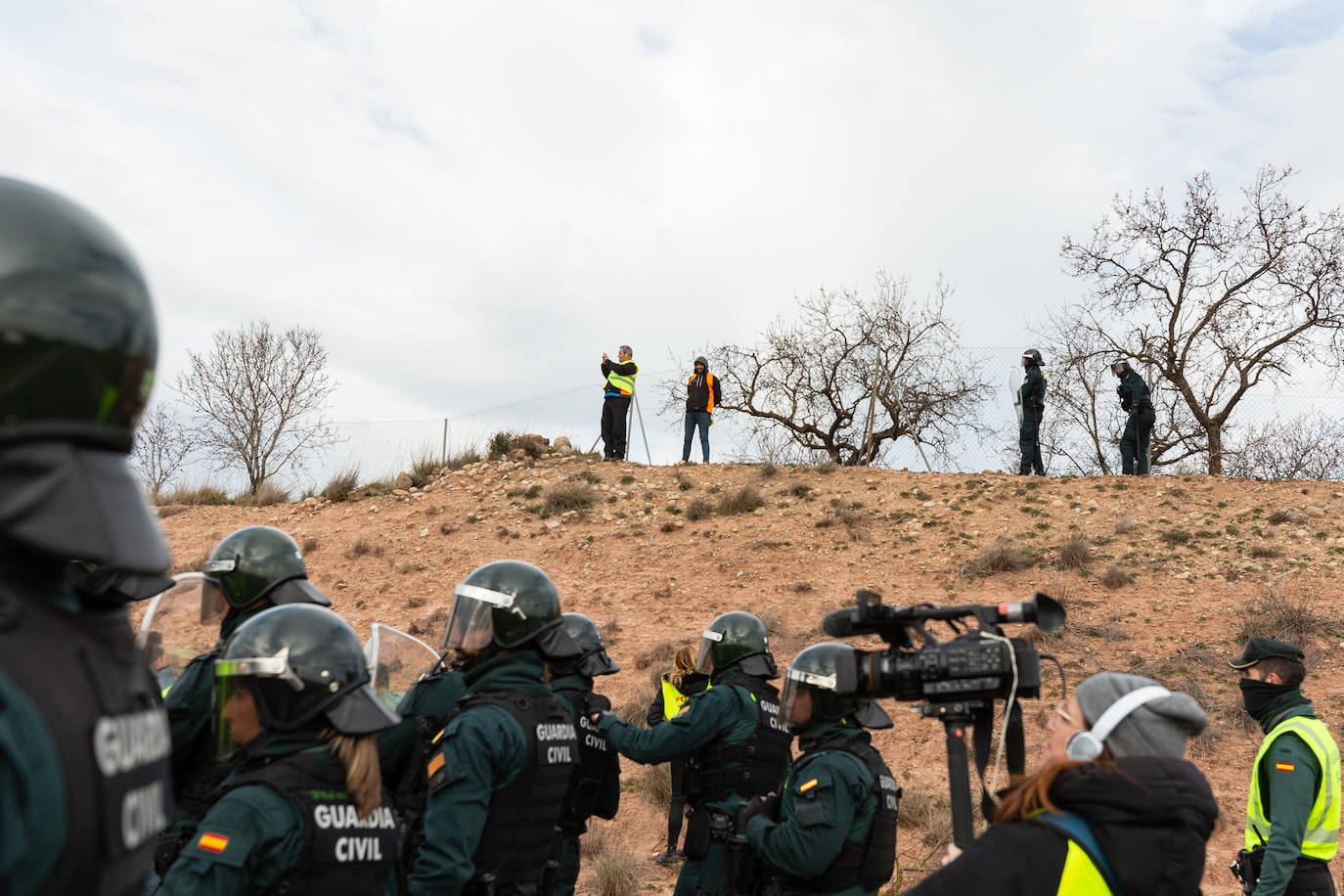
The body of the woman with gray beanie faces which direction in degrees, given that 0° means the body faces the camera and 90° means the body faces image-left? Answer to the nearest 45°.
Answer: approximately 90°

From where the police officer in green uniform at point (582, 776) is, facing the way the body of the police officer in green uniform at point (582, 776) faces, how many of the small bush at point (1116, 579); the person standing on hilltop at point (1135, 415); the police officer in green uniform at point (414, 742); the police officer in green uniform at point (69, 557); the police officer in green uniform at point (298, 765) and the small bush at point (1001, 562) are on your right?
3

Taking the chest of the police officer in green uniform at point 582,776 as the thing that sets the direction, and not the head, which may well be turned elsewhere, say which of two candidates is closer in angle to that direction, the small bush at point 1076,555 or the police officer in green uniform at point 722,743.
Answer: the small bush

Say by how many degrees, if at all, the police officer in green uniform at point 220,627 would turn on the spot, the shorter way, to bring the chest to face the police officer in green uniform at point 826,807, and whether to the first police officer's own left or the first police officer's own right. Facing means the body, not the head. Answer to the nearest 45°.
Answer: approximately 180°

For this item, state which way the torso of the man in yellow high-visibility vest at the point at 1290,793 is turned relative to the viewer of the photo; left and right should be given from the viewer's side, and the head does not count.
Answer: facing to the left of the viewer

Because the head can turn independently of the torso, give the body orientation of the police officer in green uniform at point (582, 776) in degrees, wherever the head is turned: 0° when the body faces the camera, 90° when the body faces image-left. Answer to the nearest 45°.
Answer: approximately 135°

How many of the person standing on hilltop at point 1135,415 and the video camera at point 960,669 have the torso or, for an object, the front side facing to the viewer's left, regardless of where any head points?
2

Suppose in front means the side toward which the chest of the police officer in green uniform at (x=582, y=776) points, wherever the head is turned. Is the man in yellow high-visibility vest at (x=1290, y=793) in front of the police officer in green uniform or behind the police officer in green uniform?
behind

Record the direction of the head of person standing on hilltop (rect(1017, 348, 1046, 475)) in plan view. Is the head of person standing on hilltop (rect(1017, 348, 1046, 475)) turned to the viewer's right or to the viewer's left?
to the viewer's left

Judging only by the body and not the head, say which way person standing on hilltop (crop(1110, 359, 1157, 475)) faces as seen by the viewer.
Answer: to the viewer's left
